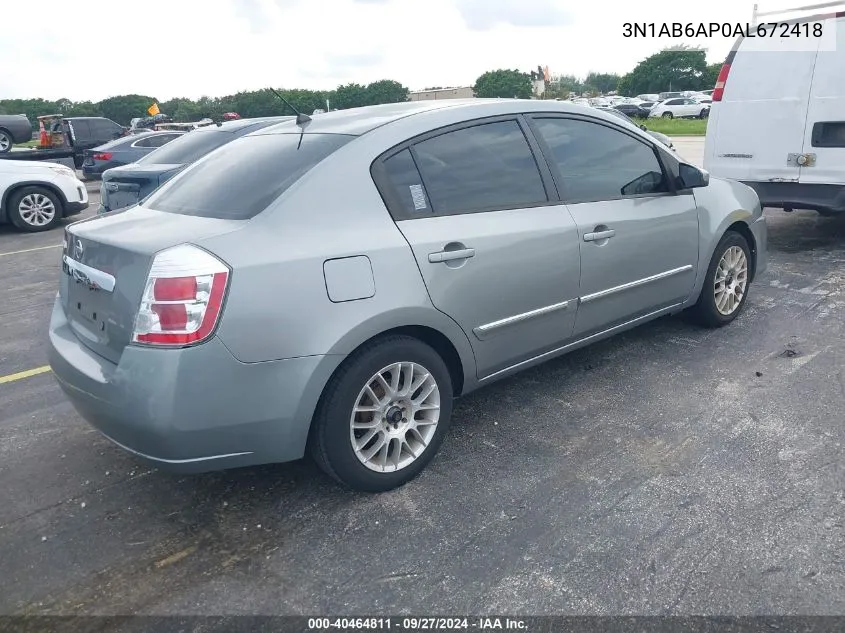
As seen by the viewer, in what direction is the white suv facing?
to the viewer's right

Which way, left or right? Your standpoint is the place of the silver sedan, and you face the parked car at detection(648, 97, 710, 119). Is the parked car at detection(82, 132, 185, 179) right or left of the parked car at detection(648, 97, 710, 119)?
left

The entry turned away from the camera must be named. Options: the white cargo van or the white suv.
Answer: the white cargo van

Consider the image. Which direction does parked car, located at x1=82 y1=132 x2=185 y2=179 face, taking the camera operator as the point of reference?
facing away from the viewer and to the right of the viewer

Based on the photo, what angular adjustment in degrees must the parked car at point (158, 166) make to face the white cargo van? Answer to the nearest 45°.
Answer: approximately 90° to its right

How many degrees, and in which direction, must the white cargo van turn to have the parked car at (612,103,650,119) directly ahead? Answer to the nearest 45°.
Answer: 0° — it already faces it

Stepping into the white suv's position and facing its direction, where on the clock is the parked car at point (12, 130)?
The parked car is roughly at 9 o'clock from the white suv.

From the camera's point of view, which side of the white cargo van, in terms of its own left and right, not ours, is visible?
back

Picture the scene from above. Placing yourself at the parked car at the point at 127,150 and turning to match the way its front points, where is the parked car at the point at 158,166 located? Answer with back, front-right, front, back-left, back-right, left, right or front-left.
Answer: back-right

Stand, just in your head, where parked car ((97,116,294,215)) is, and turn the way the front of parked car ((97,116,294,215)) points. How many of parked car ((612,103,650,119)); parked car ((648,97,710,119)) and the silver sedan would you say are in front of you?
2

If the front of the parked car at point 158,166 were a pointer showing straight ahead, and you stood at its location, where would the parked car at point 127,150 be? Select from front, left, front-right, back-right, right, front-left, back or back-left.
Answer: front-left

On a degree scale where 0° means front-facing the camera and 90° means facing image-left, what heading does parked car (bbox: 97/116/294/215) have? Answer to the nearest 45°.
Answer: approximately 225°

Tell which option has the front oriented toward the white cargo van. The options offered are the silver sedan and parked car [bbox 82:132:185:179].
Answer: the silver sedan

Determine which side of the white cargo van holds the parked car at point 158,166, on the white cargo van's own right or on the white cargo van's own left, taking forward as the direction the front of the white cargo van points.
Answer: on the white cargo van's own left
